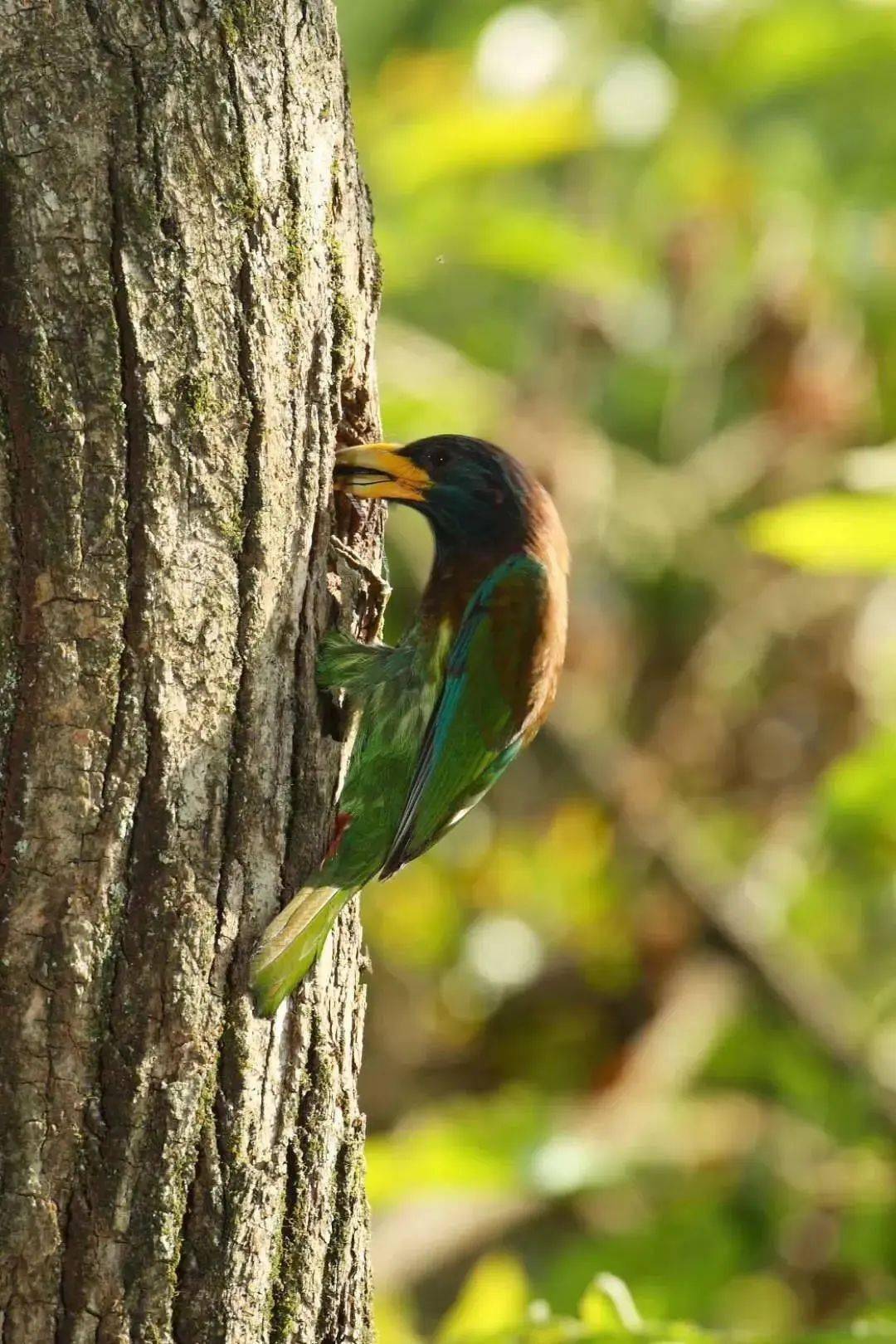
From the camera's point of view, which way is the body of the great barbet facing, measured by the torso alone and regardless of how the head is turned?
to the viewer's left
